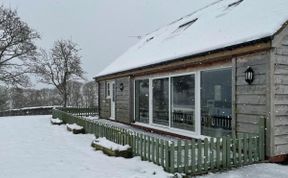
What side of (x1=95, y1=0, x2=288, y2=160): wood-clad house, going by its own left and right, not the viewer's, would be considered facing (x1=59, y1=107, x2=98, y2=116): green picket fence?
right

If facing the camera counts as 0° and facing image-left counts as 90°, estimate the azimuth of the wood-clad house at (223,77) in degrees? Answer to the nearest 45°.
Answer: approximately 45°

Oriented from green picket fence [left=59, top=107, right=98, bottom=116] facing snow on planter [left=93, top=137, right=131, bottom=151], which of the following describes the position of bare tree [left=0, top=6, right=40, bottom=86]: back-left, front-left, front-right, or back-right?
back-right

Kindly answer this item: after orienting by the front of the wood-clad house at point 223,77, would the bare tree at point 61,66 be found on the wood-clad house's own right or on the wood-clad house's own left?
on the wood-clad house's own right

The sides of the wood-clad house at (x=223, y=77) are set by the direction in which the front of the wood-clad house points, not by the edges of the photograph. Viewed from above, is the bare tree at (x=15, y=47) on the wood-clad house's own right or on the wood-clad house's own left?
on the wood-clad house's own right

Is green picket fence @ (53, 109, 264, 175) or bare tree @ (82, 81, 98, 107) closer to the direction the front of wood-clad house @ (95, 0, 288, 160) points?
the green picket fence
